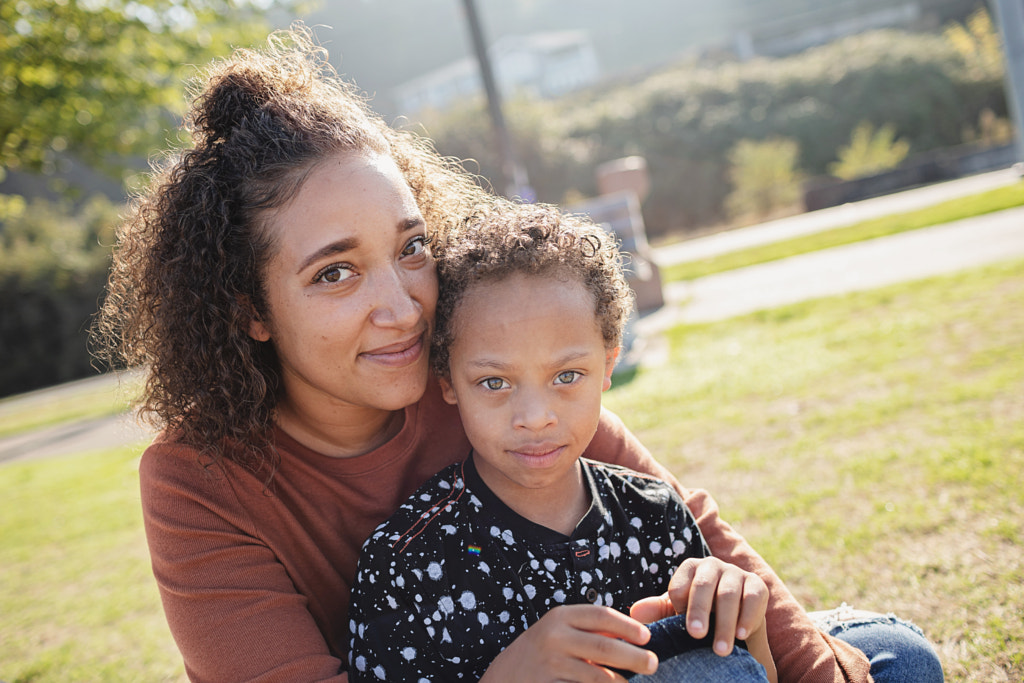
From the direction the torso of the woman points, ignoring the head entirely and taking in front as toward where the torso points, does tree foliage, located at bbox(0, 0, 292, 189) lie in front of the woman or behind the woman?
behind

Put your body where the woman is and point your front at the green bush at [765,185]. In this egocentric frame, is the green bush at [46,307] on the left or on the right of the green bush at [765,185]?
left

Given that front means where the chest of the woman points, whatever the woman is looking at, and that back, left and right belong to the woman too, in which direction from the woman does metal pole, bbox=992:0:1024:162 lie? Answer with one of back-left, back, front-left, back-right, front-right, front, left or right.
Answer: left

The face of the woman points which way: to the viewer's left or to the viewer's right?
to the viewer's right

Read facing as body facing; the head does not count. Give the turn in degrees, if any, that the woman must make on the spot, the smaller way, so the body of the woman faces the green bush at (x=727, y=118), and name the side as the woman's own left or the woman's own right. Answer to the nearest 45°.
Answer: approximately 135° to the woman's own left

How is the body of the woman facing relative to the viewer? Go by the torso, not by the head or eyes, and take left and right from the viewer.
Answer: facing the viewer and to the right of the viewer

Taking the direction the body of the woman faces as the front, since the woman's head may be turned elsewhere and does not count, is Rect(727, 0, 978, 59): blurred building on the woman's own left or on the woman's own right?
on the woman's own left

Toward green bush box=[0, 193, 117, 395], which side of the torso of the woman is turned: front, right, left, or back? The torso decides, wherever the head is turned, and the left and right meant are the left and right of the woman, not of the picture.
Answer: back

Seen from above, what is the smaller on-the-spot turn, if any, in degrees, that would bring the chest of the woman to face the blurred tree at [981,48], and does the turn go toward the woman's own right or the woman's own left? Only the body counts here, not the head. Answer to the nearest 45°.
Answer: approximately 90° to the woman's own left
